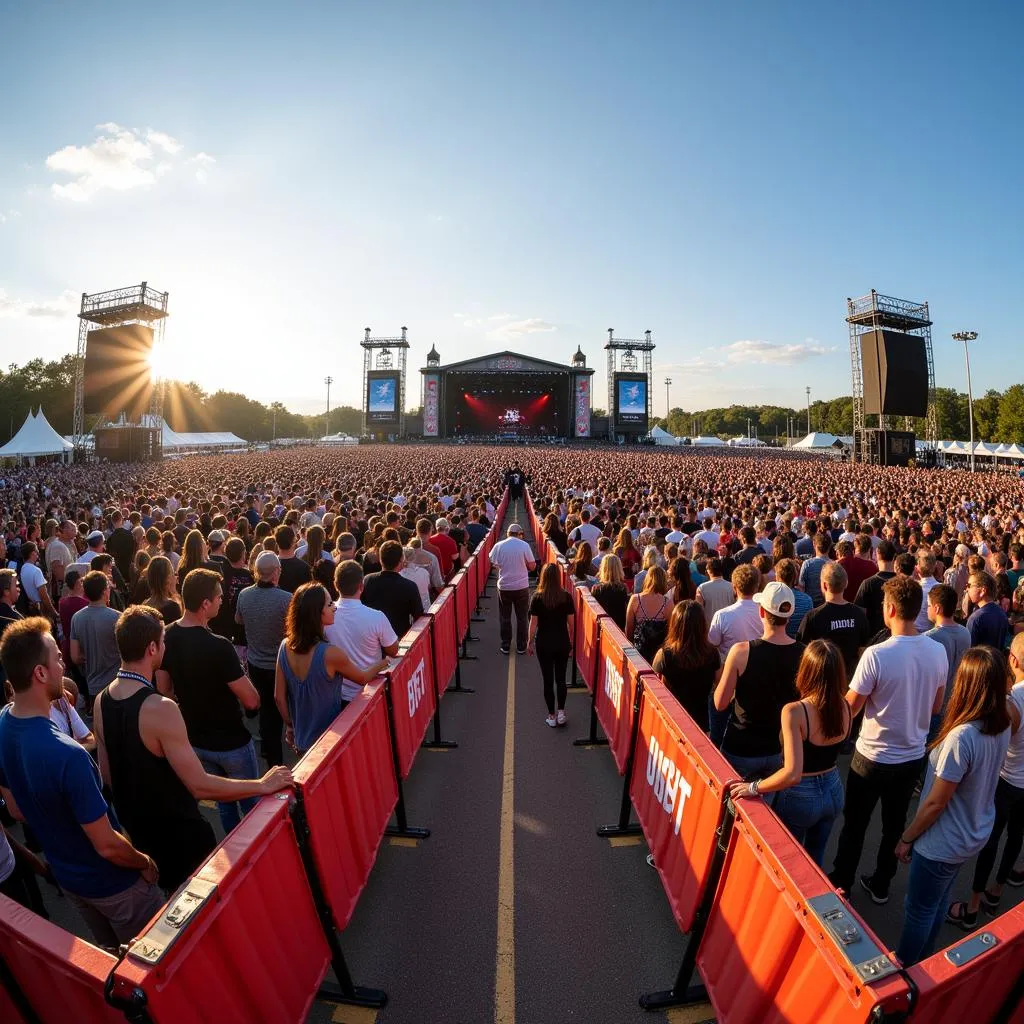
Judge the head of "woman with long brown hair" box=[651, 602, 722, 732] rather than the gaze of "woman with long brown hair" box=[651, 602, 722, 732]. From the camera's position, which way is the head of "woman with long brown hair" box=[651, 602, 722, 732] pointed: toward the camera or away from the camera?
away from the camera

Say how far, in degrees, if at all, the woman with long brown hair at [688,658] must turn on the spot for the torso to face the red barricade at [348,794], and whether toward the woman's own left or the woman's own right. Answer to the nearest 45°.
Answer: approximately 135° to the woman's own left

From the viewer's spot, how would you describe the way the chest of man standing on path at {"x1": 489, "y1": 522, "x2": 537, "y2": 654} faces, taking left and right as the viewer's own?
facing away from the viewer

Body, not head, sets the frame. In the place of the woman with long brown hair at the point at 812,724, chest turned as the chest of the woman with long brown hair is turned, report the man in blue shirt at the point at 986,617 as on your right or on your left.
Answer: on your right

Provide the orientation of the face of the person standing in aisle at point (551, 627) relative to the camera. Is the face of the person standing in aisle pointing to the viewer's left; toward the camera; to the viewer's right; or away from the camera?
away from the camera

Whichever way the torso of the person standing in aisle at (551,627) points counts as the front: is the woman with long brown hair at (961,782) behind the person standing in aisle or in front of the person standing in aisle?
behind

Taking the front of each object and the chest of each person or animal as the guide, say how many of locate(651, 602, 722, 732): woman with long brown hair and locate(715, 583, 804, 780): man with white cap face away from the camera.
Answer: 2

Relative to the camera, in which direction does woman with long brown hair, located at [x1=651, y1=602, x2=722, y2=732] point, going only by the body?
away from the camera

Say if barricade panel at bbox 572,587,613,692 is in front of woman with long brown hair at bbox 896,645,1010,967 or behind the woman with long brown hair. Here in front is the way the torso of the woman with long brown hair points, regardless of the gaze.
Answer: in front

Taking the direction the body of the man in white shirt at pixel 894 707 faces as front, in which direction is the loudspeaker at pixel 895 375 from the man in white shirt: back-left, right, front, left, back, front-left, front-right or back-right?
front-right

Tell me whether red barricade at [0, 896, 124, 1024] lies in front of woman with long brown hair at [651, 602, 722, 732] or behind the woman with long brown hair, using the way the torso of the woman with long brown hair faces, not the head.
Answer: behind

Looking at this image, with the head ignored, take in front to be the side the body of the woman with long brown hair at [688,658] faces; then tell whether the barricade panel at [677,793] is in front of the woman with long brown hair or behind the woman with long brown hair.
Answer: behind

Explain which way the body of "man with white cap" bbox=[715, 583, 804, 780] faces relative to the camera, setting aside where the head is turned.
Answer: away from the camera
